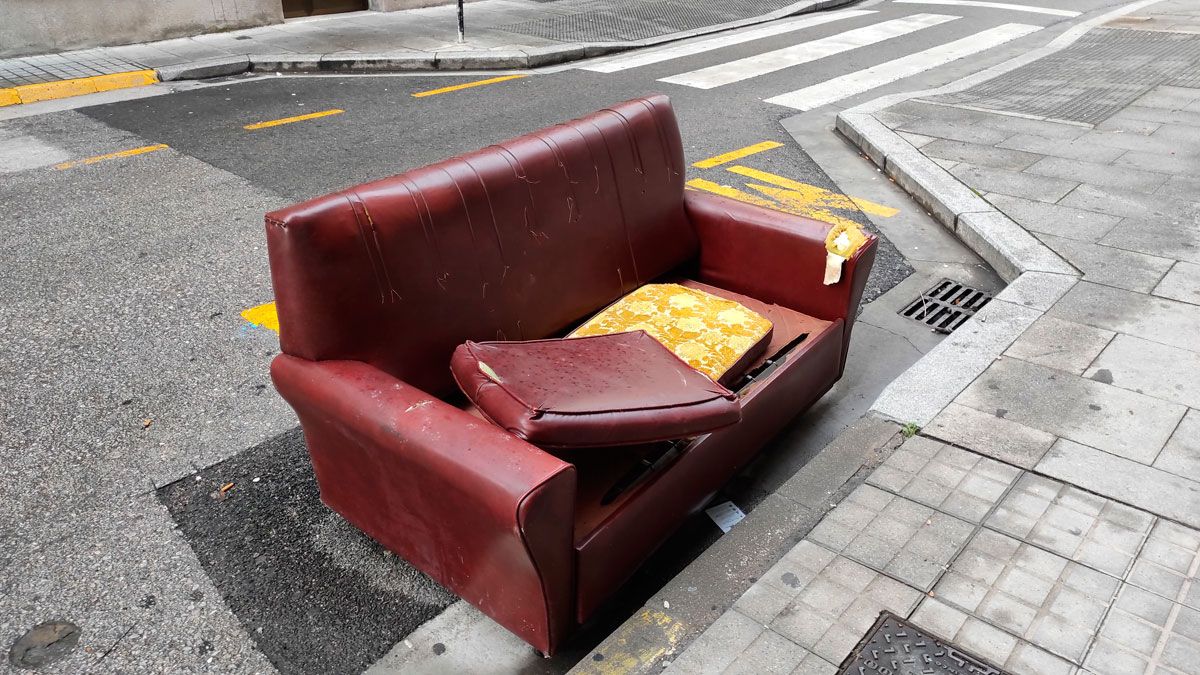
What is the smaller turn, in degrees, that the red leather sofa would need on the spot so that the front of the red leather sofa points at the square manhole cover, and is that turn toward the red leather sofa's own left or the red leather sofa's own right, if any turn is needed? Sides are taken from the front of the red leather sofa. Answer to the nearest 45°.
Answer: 0° — it already faces it

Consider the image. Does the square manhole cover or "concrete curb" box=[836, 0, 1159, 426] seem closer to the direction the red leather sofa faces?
the square manhole cover

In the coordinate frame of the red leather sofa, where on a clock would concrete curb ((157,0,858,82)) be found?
The concrete curb is roughly at 7 o'clock from the red leather sofa.

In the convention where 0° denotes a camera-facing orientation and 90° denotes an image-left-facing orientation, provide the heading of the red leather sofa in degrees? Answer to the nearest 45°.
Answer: approximately 315°

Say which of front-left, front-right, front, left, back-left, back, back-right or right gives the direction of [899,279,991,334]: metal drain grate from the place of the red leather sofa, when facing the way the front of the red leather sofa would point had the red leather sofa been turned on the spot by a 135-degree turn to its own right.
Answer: back-right

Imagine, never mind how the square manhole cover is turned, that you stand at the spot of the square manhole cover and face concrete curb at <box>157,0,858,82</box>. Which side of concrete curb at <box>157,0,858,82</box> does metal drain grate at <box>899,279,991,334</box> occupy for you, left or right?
right

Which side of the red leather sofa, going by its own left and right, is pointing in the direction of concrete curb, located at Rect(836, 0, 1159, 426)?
left
